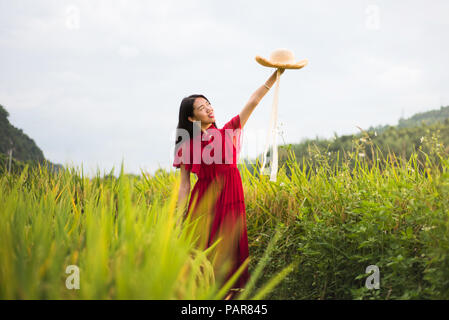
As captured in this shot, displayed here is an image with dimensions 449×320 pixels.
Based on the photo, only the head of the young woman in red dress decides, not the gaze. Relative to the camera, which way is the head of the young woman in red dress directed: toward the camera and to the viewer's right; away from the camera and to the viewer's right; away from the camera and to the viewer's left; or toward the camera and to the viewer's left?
toward the camera and to the viewer's right

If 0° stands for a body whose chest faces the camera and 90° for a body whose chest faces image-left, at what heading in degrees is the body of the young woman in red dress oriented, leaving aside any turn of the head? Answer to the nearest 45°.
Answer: approximately 315°
